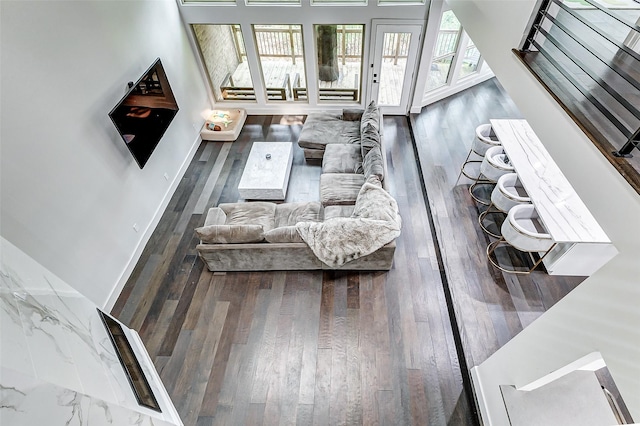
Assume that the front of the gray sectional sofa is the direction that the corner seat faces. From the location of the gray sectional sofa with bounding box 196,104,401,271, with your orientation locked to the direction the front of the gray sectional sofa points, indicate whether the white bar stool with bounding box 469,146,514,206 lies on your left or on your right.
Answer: on your right

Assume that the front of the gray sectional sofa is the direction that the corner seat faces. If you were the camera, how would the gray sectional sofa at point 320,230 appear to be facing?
facing away from the viewer and to the left of the viewer

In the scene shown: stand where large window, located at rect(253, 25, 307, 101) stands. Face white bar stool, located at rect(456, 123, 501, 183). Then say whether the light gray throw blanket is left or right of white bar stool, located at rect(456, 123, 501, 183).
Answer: right

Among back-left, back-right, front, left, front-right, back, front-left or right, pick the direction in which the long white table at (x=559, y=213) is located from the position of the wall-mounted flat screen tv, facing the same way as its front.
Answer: front

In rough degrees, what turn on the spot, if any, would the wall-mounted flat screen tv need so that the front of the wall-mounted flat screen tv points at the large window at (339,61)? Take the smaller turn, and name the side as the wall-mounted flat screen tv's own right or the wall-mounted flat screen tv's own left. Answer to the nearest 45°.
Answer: approximately 45° to the wall-mounted flat screen tv's own left

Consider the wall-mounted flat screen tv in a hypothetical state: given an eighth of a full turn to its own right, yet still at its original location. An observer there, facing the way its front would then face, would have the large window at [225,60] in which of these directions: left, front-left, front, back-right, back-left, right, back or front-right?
back-left

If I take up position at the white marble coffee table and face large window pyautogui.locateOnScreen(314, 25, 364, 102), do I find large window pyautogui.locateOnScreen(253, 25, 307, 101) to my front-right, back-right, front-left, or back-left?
front-left

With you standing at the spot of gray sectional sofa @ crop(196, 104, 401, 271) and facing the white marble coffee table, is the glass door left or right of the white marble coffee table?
right

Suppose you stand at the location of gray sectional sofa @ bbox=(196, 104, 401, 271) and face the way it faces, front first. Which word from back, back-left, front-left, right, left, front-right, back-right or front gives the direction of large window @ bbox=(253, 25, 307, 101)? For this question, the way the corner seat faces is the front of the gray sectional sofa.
front-right

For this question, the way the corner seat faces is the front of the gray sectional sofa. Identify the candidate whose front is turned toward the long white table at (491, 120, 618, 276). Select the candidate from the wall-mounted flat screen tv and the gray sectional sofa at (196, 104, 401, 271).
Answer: the wall-mounted flat screen tv

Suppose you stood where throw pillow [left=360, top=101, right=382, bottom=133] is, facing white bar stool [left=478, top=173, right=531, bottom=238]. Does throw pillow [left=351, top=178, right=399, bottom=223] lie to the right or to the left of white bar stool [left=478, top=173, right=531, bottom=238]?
right

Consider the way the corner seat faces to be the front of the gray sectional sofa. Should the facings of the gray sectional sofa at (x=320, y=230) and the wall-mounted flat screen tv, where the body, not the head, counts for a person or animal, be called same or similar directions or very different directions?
very different directions

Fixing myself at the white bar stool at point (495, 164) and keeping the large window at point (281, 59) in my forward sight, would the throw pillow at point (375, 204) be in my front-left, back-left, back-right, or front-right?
front-left

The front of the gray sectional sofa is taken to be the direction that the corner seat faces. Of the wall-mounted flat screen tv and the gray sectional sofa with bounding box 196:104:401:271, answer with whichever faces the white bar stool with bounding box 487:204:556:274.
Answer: the wall-mounted flat screen tv

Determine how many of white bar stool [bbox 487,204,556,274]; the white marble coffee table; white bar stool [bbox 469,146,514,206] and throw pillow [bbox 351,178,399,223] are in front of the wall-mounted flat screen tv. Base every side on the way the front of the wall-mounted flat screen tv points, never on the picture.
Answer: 4

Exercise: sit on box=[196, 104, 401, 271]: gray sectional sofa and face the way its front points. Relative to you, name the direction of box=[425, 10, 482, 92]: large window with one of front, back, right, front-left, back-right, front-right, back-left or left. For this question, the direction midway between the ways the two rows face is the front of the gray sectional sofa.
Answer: right

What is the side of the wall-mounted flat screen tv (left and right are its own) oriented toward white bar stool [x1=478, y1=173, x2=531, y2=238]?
front

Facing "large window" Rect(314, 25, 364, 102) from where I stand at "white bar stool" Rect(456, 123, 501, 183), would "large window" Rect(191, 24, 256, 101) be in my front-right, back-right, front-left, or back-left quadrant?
front-left

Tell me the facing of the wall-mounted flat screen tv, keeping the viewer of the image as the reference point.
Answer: facing the viewer and to the right of the viewer

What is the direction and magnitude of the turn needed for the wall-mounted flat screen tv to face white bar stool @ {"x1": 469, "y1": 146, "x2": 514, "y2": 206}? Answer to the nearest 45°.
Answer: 0° — it already faces it

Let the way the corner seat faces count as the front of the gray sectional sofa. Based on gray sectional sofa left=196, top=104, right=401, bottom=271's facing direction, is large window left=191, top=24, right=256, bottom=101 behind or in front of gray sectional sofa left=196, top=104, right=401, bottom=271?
in front
